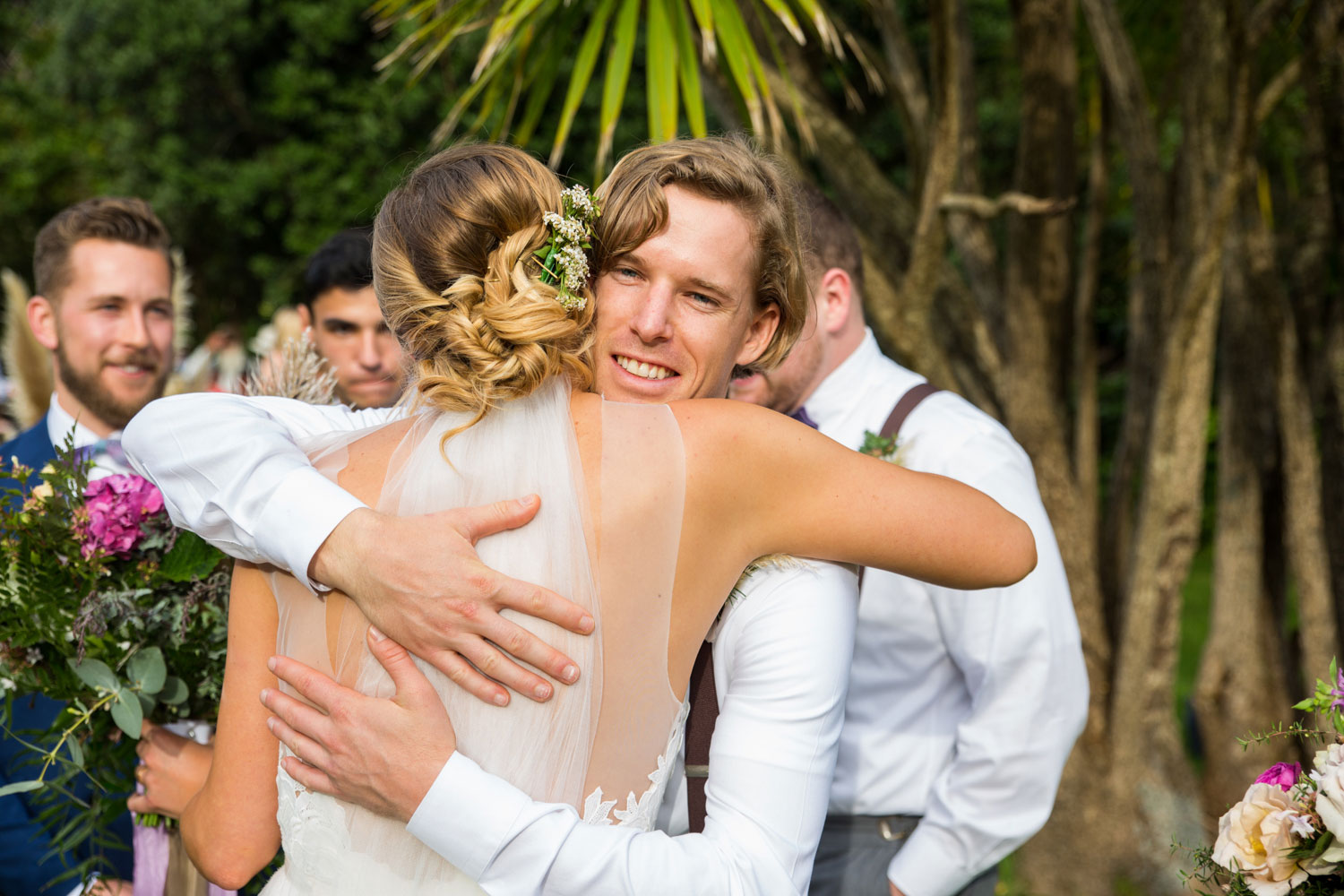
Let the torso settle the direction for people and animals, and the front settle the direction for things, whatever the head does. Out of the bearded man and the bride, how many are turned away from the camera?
1

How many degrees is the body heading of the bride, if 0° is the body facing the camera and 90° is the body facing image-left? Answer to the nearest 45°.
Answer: approximately 180°

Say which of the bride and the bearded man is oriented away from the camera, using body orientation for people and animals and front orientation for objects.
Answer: the bride

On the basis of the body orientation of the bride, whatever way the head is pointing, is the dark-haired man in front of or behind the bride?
in front

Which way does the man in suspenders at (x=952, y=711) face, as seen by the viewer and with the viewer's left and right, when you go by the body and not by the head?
facing the viewer and to the left of the viewer

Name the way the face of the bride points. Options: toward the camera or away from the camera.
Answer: away from the camera

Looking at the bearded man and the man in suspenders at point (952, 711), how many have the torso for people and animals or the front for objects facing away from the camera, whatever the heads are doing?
0

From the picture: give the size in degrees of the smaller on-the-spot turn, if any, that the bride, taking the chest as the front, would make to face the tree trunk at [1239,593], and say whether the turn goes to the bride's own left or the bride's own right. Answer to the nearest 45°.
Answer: approximately 45° to the bride's own right

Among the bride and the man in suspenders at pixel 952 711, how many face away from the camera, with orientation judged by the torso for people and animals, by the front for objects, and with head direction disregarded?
1

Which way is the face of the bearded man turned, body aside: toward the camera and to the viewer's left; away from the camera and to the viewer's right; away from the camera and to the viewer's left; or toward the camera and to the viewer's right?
toward the camera and to the viewer's right

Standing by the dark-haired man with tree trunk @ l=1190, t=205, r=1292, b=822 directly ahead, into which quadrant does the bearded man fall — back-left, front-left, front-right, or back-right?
back-right

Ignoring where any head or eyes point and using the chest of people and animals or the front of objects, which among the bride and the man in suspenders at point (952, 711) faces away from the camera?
the bride

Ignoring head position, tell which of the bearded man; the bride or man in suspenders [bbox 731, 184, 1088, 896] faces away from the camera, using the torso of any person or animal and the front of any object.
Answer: the bride

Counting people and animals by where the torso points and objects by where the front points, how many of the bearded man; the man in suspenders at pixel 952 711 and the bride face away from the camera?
1

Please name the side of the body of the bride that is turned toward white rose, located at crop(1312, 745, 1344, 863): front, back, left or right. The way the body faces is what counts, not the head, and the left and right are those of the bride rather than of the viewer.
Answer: right
